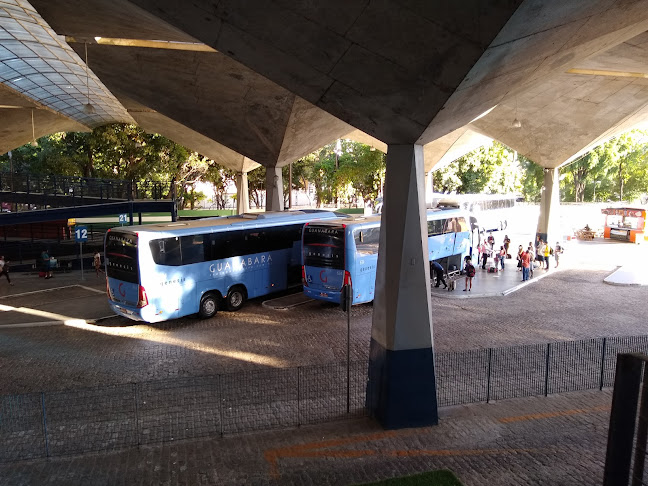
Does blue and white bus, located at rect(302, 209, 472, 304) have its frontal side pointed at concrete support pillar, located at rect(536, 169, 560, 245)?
yes

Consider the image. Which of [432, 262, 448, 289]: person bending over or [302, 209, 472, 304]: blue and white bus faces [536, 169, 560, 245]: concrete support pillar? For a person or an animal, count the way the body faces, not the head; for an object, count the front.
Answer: the blue and white bus

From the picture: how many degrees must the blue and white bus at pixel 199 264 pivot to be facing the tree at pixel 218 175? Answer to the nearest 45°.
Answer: approximately 45° to its left

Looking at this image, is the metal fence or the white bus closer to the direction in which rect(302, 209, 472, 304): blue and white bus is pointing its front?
the white bus

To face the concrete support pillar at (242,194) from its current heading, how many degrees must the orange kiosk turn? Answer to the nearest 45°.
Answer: approximately 45° to its right

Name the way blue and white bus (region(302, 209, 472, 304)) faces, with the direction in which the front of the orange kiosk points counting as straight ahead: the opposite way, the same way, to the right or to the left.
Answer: the opposite way

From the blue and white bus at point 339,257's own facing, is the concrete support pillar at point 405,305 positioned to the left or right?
on its right

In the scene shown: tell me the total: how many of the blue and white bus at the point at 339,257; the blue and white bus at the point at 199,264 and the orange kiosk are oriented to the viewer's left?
0

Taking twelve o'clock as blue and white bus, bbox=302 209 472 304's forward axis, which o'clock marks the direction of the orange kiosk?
The orange kiosk is roughly at 12 o'clock from the blue and white bus.

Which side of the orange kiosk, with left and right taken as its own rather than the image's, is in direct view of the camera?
front

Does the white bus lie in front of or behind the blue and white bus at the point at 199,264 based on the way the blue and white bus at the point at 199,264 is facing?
in front

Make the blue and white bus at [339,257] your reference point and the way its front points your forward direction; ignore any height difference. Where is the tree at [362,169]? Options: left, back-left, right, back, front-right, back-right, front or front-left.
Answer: front-left

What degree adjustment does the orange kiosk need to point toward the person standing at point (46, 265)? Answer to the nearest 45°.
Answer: approximately 45° to its right
